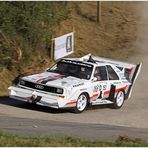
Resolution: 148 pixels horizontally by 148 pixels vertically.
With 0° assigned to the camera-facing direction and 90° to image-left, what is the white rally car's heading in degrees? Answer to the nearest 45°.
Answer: approximately 45°
